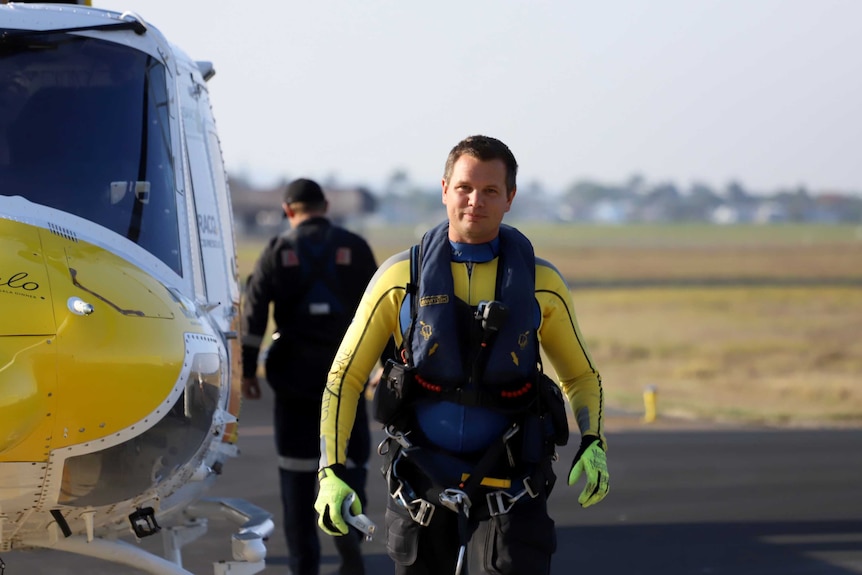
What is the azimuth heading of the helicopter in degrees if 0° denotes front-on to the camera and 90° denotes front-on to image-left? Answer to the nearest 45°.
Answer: approximately 0°

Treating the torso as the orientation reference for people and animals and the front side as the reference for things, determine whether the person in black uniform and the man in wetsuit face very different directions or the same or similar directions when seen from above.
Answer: very different directions

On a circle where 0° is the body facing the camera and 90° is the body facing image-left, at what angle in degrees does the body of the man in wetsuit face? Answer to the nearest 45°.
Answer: approximately 0°

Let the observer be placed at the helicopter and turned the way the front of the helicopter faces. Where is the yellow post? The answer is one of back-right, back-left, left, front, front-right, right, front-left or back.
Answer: back-left

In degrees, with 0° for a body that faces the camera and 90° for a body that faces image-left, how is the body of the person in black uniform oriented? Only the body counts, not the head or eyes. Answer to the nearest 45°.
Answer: approximately 180°

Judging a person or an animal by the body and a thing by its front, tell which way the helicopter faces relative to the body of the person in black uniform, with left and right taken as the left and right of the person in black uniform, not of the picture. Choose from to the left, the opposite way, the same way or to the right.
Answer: the opposite way

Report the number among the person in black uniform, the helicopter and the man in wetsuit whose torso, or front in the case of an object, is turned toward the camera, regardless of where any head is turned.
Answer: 2

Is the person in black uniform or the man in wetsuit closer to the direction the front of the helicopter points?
the man in wetsuit

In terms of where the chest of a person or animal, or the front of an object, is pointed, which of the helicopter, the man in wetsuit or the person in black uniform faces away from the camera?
the person in black uniform

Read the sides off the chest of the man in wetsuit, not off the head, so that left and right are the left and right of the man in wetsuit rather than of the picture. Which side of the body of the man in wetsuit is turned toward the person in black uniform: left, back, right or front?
back
